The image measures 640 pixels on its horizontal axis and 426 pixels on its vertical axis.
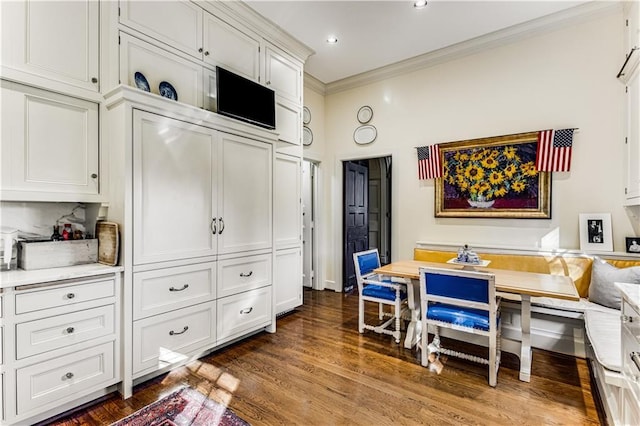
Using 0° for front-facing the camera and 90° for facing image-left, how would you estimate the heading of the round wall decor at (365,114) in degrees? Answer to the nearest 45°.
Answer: approximately 45°

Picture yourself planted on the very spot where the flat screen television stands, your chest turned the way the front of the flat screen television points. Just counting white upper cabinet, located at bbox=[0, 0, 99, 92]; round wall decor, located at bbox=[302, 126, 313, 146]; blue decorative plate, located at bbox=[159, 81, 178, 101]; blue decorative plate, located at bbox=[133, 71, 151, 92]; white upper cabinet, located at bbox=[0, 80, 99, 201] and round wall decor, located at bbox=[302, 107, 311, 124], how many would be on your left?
2

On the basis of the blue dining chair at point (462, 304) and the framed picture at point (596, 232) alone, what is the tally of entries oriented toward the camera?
1

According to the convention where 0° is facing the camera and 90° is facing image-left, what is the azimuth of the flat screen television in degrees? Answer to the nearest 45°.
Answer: approximately 315°

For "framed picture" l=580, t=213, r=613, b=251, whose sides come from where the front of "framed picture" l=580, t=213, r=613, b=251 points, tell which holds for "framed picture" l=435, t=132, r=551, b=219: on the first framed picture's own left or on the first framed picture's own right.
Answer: on the first framed picture's own right

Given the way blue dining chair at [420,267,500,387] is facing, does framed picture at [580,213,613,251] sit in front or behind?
in front

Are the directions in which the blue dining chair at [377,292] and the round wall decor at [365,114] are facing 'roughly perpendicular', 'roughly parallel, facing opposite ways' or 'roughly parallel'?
roughly perpendicular

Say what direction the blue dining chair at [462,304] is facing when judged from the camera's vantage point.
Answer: facing away from the viewer and to the right of the viewer

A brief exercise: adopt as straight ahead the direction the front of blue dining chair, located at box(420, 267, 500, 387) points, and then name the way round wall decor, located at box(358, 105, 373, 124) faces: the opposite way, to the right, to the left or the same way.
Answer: the opposite way

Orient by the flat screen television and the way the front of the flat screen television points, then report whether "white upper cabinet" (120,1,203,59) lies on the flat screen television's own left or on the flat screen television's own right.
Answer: on the flat screen television's own right

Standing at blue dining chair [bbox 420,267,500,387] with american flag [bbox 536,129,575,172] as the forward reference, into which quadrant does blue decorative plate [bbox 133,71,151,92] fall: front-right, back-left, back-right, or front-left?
back-left

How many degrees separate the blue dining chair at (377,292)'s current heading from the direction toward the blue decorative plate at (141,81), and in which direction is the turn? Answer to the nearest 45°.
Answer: approximately 90° to its right
